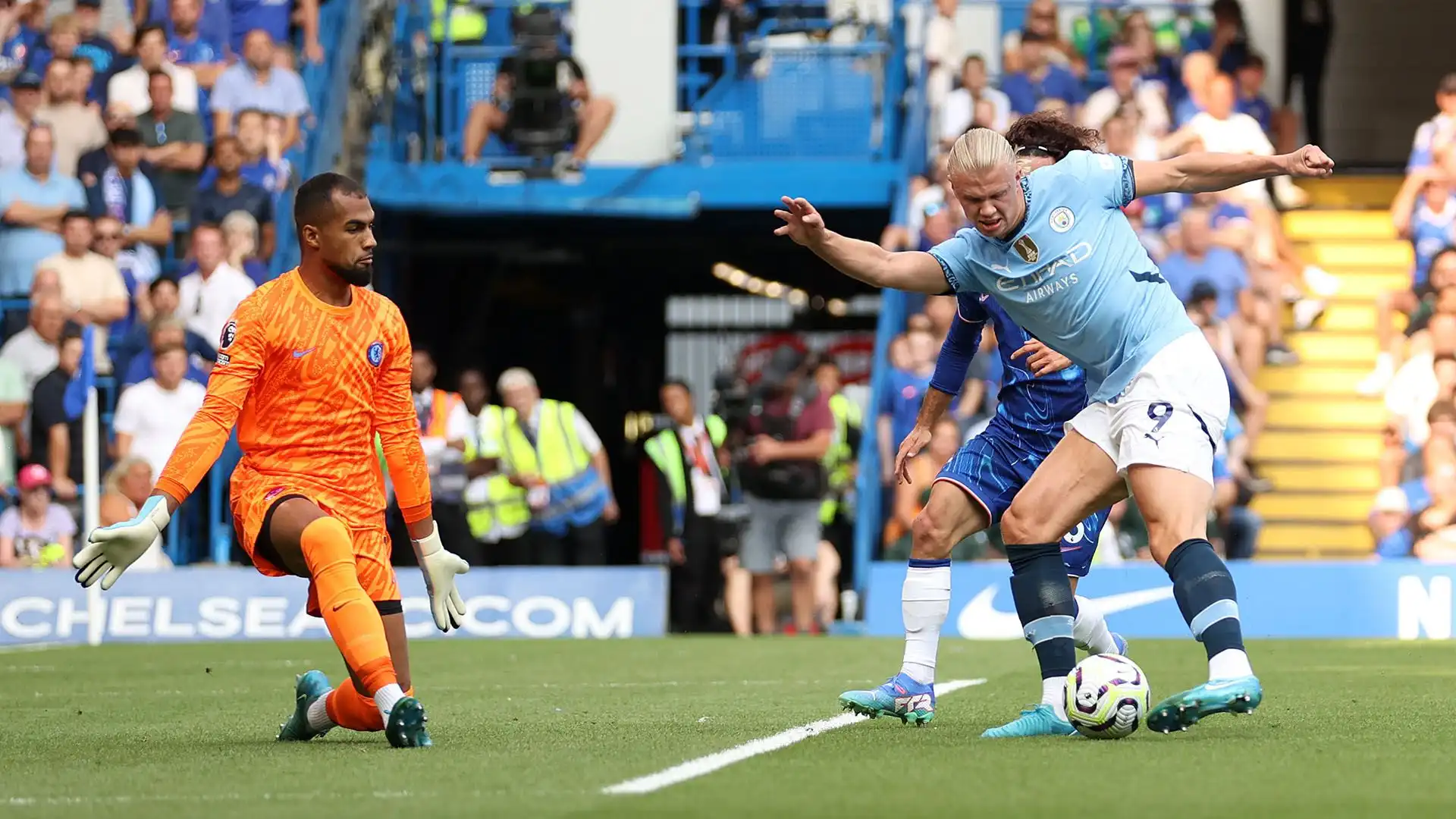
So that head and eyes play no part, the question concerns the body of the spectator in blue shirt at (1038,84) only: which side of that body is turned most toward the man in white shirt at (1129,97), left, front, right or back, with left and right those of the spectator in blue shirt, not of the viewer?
left

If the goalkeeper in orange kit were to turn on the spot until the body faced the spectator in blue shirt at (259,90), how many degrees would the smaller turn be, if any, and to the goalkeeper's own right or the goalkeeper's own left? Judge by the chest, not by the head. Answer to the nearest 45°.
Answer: approximately 135° to the goalkeeper's own left

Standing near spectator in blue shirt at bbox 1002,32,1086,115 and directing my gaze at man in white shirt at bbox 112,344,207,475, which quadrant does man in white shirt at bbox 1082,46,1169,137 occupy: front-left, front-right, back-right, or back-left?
back-left

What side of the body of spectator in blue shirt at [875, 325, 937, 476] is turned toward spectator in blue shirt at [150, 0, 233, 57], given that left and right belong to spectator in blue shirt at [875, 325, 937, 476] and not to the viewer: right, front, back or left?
right
